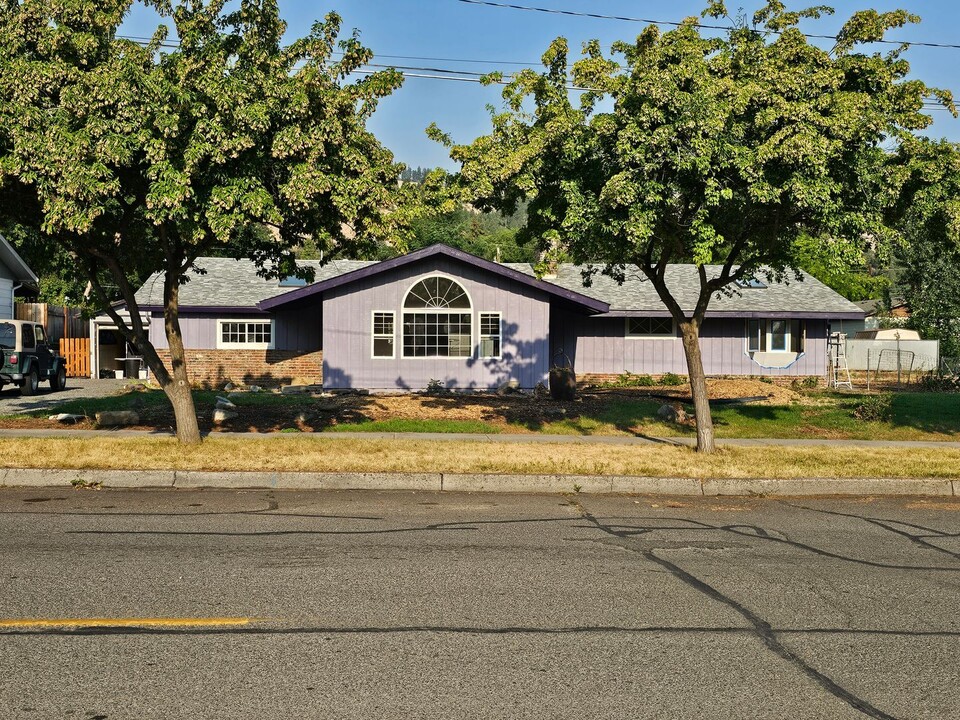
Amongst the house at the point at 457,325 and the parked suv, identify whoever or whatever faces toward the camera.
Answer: the house

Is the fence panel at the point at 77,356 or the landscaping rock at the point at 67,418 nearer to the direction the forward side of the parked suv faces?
the fence panel

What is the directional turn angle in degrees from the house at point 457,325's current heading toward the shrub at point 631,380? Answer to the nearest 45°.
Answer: approximately 90° to its left

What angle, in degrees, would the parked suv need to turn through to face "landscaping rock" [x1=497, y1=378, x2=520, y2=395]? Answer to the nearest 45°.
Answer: approximately 90° to its right

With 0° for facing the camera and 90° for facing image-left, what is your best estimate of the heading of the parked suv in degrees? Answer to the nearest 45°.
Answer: approximately 225°

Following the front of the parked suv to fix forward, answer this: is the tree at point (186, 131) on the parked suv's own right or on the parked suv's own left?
on the parked suv's own right

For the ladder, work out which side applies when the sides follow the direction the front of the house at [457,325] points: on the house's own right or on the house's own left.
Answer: on the house's own left

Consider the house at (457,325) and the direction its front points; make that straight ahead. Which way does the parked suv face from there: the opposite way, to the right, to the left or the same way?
the opposite way

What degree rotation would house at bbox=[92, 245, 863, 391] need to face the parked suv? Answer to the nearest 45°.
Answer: approximately 90° to its right

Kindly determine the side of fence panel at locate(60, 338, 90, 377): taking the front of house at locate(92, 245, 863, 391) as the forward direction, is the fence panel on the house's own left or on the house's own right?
on the house's own right

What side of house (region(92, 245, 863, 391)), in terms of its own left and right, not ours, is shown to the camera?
front
